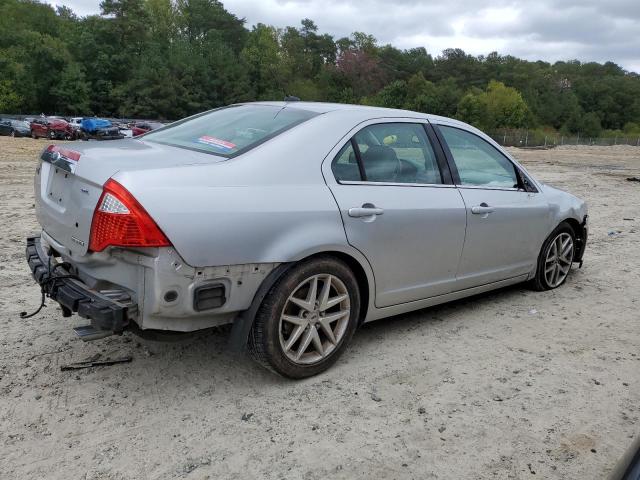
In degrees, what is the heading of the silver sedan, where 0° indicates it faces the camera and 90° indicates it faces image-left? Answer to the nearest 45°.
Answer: approximately 225°

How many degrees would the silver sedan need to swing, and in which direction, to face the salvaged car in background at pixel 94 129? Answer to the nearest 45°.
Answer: approximately 45° to its left

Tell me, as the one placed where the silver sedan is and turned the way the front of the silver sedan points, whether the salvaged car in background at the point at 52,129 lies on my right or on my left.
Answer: on my left

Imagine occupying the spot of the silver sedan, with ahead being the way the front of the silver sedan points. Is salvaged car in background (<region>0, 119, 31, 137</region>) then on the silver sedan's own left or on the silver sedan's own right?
on the silver sedan's own left

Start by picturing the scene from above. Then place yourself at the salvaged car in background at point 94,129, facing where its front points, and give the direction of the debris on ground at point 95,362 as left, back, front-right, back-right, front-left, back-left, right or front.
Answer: front-right

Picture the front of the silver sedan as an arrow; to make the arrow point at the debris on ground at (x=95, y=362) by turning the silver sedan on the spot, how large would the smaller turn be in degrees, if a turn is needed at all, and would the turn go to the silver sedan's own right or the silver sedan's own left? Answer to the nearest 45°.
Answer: approximately 135° to the silver sedan's own left
